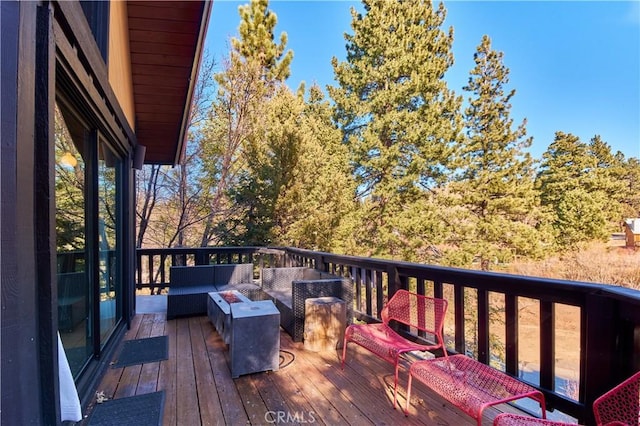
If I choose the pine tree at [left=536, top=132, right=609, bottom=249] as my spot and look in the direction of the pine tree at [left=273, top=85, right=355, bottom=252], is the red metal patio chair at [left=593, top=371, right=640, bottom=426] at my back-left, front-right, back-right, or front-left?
front-left

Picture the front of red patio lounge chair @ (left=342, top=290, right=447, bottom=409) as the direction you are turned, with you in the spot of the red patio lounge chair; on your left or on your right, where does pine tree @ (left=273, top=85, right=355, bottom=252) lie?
on your right

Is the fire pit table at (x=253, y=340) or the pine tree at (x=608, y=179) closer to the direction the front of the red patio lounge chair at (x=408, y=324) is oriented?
the fire pit table

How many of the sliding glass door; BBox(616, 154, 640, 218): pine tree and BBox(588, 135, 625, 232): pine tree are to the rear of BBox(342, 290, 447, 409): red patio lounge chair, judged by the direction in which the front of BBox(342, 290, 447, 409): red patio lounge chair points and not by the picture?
2

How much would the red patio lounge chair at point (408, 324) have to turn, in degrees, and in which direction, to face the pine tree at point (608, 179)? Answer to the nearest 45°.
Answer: approximately 180°

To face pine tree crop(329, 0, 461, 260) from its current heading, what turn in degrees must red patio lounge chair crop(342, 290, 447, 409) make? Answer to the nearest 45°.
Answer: approximately 135° to its right

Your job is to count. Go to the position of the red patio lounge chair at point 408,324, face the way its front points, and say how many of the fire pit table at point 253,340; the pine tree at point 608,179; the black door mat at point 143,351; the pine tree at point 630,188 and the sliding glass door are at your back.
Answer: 2

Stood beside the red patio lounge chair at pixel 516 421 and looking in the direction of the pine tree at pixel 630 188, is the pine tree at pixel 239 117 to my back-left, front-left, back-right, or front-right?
front-left

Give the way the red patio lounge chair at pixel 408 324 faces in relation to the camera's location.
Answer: facing the viewer and to the left of the viewer

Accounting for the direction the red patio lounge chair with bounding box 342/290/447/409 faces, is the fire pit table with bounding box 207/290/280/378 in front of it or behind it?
in front

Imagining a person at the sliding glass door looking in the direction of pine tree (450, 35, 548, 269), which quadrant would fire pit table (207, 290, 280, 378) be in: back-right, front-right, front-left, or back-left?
front-right

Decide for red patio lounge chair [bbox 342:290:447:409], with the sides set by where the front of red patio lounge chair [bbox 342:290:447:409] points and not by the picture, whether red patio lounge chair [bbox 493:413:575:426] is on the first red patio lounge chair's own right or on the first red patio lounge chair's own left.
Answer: on the first red patio lounge chair's own left

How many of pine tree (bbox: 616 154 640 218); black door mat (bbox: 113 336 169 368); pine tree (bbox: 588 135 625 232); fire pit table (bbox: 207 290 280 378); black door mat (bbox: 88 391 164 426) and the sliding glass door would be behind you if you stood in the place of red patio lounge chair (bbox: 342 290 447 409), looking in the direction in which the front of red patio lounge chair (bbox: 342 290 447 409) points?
2

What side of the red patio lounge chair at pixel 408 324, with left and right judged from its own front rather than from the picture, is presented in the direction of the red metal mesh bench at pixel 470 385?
left

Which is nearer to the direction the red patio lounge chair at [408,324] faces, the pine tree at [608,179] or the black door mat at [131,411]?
the black door mat

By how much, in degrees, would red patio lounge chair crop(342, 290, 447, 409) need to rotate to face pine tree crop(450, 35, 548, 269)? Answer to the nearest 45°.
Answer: approximately 135° to its right

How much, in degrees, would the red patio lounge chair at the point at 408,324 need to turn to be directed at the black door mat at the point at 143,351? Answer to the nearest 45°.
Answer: approximately 45° to its right
